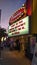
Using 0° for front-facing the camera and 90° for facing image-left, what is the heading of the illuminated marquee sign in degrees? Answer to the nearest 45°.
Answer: approximately 45°
